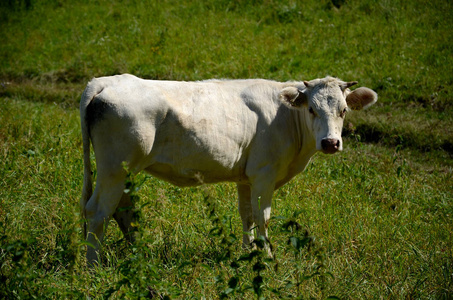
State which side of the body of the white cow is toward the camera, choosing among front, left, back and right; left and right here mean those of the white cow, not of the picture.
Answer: right
